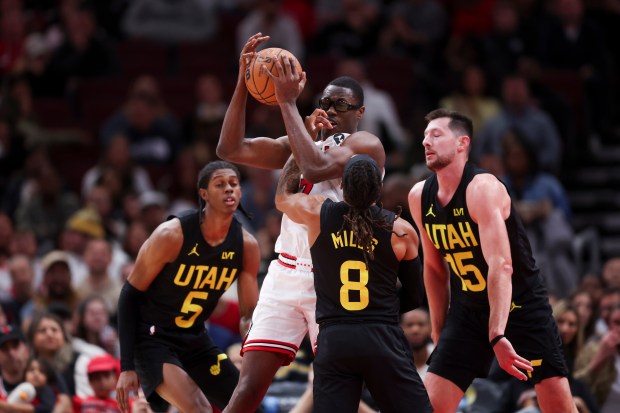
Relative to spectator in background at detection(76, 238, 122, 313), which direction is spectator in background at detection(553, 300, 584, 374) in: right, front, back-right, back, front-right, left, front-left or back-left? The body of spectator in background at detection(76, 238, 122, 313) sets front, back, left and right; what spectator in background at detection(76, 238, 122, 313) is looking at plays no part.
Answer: front-left

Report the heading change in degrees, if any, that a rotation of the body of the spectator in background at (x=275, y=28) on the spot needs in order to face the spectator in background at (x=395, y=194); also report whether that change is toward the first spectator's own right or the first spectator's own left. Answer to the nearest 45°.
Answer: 0° — they already face them

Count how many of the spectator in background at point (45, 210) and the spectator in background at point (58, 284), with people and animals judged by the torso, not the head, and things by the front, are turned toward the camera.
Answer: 2

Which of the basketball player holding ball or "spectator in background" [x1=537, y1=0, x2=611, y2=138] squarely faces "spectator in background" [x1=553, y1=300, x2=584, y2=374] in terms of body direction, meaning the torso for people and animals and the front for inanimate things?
"spectator in background" [x1=537, y1=0, x2=611, y2=138]
